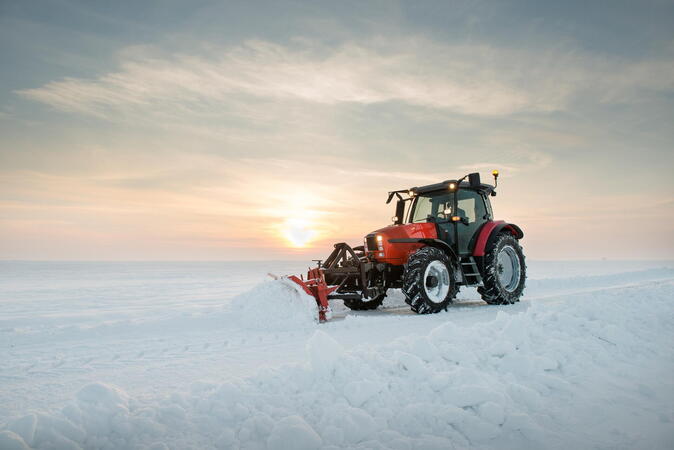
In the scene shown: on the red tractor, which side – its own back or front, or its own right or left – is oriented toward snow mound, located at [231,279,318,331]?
front

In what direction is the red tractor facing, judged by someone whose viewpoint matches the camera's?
facing the viewer and to the left of the viewer
